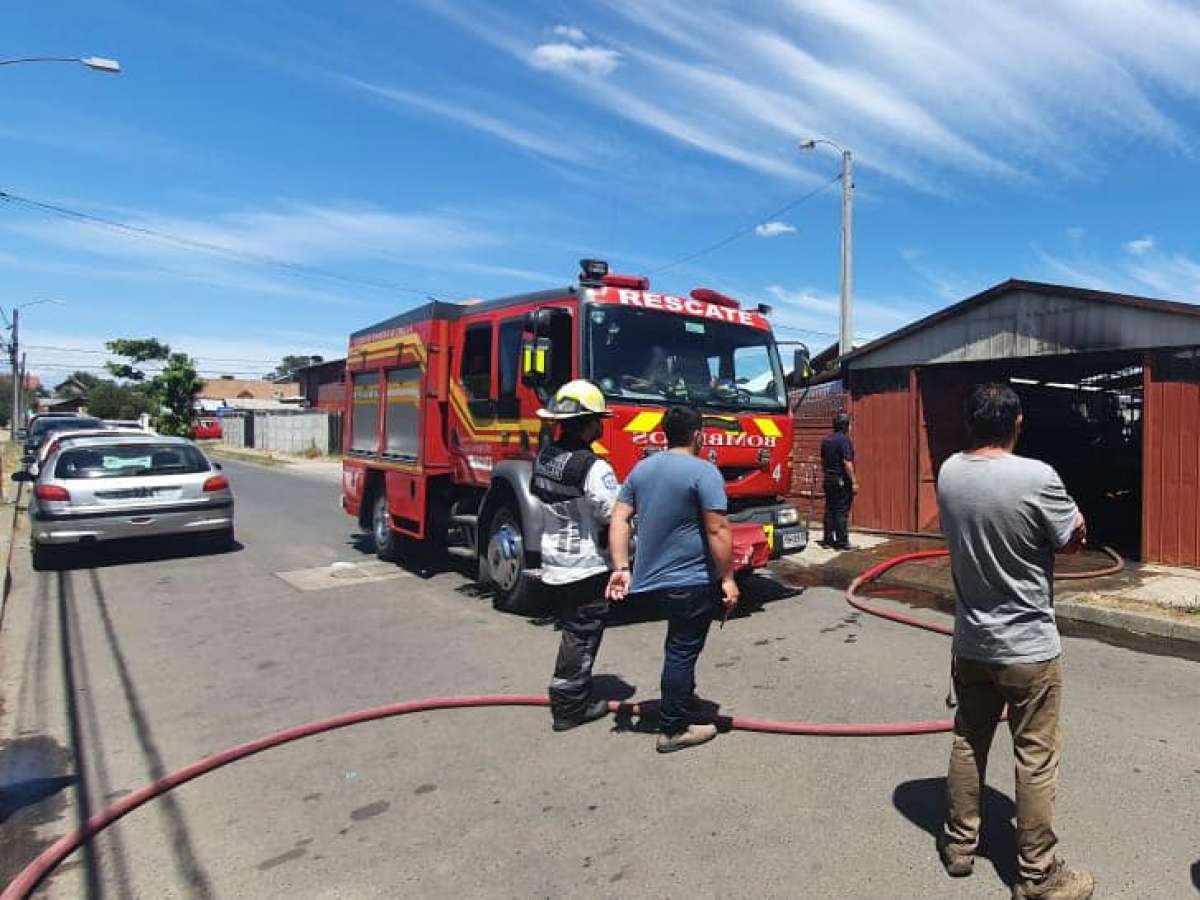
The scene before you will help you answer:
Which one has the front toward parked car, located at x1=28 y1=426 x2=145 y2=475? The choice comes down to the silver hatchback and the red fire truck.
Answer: the silver hatchback

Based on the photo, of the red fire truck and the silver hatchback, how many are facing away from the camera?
1

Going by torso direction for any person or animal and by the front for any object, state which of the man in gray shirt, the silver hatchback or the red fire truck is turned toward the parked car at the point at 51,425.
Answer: the silver hatchback

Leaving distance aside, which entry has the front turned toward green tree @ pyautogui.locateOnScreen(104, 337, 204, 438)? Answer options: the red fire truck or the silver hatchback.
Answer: the silver hatchback

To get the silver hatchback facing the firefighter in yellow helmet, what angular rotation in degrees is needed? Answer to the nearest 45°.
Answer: approximately 180°

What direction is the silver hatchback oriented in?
away from the camera

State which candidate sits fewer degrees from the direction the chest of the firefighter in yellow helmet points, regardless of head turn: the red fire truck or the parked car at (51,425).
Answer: the red fire truck

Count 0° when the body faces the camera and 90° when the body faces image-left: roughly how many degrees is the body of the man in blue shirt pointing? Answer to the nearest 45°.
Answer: approximately 225°

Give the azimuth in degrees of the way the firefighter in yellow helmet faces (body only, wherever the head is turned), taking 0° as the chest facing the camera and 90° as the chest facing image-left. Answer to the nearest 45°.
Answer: approximately 225°

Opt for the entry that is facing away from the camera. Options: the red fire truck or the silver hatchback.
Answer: the silver hatchback

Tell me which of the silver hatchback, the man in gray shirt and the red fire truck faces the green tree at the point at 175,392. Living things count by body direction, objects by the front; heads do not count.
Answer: the silver hatchback

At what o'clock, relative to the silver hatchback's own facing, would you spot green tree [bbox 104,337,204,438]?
The green tree is roughly at 12 o'clock from the silver hatchback.
